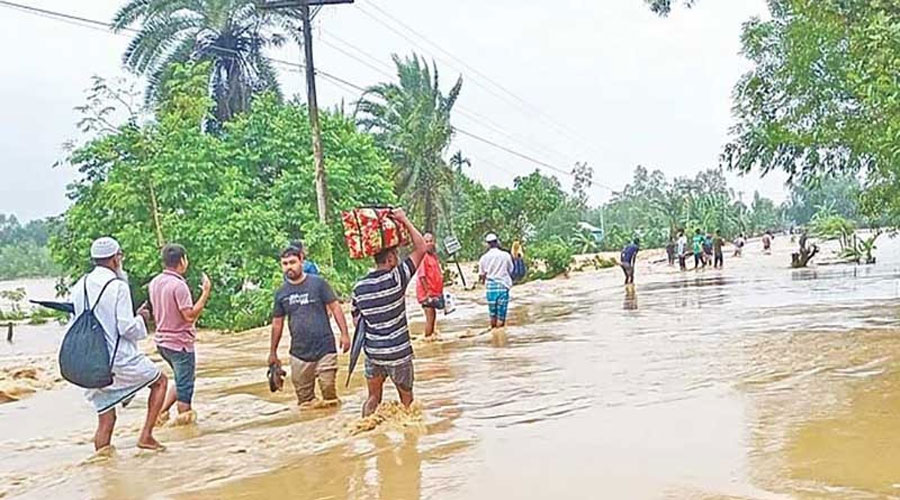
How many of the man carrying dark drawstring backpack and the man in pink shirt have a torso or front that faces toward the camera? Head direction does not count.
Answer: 0

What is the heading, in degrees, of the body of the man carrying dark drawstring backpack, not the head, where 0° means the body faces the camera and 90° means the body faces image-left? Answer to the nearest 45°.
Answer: approximately 225°

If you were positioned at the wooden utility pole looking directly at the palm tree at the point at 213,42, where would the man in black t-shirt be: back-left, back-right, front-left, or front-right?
back-left

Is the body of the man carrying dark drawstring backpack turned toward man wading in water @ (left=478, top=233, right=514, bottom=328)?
yes

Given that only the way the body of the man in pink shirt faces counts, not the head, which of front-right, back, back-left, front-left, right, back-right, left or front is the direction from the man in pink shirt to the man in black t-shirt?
front-right

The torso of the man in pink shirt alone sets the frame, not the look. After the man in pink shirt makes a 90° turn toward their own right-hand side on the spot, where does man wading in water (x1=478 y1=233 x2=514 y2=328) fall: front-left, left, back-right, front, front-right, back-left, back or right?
left

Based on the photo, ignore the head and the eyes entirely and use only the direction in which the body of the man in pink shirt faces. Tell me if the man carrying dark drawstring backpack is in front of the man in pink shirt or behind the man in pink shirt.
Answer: behind

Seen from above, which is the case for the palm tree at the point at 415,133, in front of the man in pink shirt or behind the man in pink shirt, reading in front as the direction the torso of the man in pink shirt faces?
in front

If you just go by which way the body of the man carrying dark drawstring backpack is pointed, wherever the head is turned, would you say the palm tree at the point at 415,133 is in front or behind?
in front

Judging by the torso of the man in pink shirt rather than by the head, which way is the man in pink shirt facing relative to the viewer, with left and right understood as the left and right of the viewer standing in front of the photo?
facing away from the viewer and to the right of the viewer

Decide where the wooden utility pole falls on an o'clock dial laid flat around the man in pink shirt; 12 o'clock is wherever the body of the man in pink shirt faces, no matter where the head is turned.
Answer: The wooden utility pole is roughly at 11 o'clock from the man in pink shirt.
